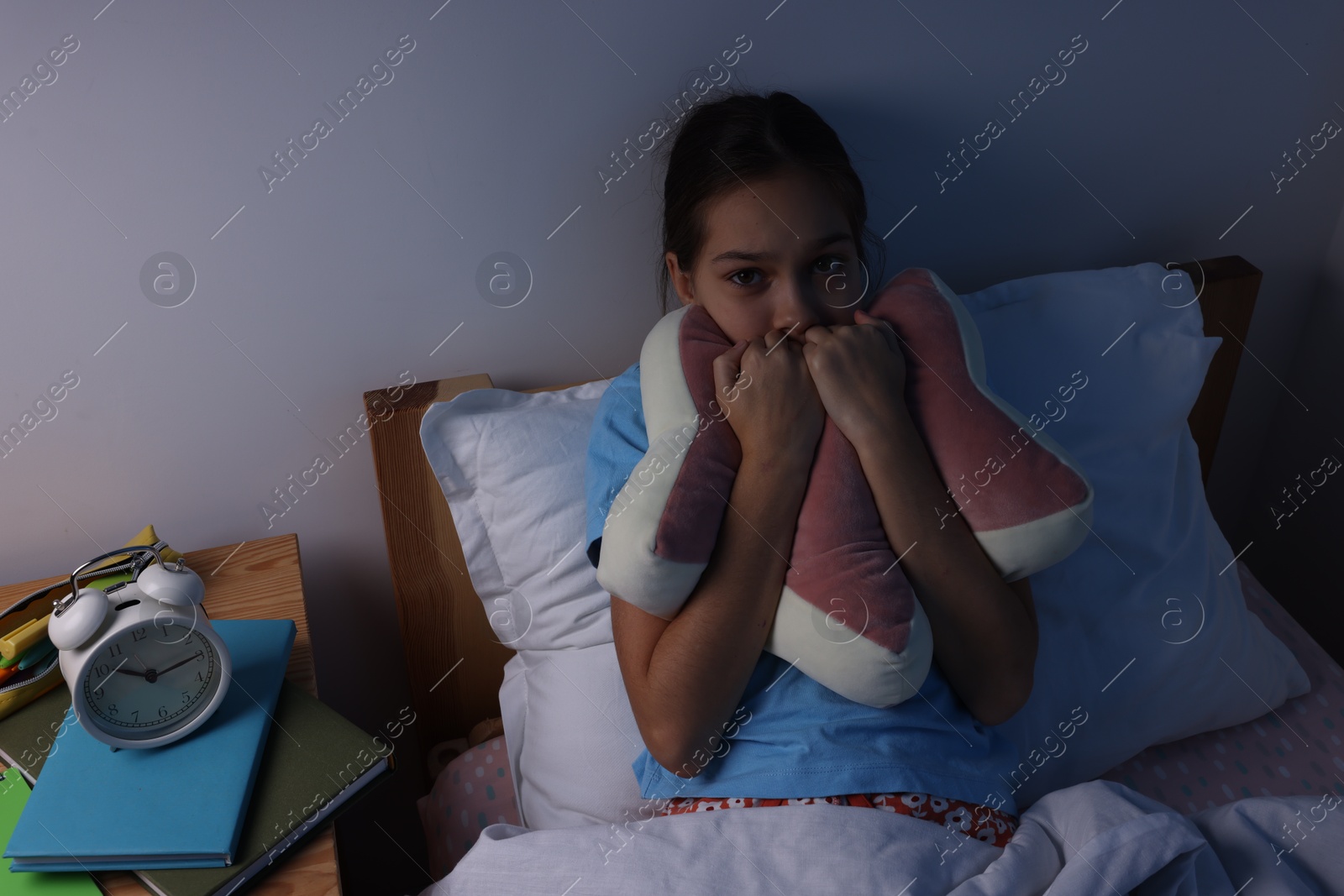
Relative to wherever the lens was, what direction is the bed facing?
facing the viewer

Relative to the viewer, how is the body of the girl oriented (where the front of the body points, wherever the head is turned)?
toward the camera

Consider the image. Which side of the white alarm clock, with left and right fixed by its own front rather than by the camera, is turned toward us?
front

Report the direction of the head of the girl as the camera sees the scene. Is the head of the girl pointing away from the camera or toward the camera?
toward the camera

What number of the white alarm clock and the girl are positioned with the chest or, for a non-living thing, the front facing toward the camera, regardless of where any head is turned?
2
